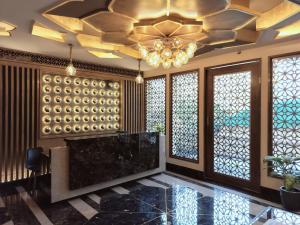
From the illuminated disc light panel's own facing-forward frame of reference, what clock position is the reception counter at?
The reception counter is roughly at 11 o'clock from the illuminated disc light panel.

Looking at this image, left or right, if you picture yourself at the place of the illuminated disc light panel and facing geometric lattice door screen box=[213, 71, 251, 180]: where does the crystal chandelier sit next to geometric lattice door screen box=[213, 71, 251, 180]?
right

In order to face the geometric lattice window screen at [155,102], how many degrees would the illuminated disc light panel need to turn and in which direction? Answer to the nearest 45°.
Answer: approximately 45° to its left

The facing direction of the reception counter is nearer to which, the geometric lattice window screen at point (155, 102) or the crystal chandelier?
the crystal chandelier

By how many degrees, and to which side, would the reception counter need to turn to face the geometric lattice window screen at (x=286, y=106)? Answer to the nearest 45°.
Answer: approximately 45° to its left

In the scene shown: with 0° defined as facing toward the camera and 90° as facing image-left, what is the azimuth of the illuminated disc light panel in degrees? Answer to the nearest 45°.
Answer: approximately 315°

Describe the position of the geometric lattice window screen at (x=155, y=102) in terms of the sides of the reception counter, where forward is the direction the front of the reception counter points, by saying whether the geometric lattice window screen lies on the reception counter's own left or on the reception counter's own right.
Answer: on the reception counter's own left

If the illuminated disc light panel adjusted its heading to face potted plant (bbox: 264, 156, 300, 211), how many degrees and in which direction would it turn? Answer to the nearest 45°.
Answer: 0° — it already faces it

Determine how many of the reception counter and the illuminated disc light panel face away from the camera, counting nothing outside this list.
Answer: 0

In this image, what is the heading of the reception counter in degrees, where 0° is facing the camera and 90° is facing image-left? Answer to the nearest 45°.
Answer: approximately 315°

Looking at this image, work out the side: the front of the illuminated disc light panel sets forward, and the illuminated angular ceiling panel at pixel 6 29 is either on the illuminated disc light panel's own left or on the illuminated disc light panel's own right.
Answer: on the illuminated disc light panel's own right
